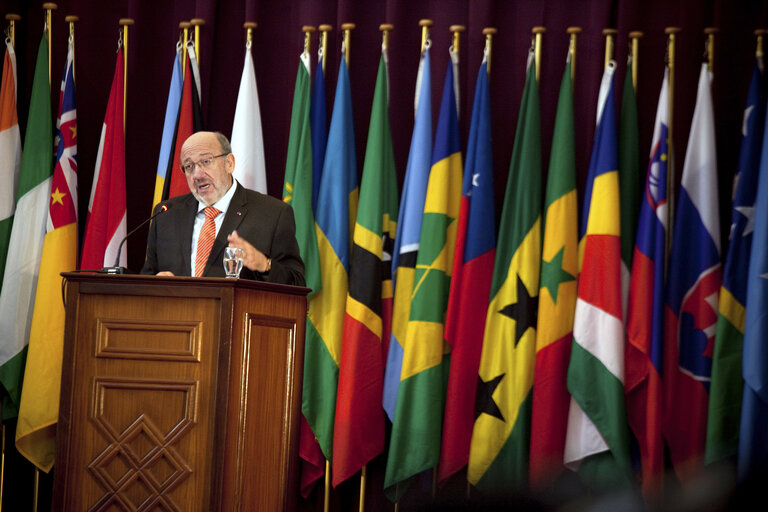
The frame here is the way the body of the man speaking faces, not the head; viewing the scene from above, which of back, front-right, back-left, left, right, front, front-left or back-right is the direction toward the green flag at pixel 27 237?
right

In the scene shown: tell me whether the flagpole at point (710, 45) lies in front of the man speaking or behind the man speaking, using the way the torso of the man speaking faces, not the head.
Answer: behind

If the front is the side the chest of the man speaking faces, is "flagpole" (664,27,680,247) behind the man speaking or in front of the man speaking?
behind

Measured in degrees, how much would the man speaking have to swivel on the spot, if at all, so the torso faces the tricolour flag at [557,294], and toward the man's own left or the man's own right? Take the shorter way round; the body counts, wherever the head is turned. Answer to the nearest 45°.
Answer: approximately 135° to the man's own left

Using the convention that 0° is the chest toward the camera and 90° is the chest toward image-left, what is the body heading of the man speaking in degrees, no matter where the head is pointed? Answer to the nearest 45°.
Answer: approximately 45°

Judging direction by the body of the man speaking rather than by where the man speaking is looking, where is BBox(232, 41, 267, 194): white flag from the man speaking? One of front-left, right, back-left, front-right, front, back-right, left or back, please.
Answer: back-right

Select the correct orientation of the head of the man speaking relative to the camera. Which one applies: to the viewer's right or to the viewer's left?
to the viewer's left

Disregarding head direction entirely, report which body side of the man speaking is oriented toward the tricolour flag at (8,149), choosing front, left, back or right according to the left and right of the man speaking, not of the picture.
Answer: right

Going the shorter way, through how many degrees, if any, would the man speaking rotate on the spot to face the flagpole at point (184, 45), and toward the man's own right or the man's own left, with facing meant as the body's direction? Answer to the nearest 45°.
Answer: approximately 135° to the man's own right

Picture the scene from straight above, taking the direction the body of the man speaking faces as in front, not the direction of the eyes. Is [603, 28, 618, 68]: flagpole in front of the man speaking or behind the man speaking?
behind

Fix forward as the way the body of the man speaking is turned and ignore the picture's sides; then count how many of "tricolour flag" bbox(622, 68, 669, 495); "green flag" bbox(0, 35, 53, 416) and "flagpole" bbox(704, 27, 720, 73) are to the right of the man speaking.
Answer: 1

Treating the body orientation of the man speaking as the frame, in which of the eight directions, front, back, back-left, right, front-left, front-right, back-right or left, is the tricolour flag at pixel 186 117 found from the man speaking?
back-right
